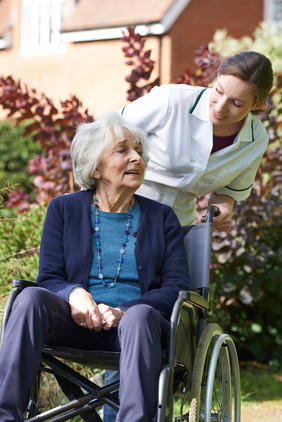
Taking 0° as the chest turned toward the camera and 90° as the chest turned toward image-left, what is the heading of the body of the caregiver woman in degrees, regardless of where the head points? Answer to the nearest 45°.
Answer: approximately 0°

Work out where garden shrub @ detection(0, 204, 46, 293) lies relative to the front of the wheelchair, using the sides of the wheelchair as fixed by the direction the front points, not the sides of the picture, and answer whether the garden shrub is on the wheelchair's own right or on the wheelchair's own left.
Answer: on the wheelchair's own right

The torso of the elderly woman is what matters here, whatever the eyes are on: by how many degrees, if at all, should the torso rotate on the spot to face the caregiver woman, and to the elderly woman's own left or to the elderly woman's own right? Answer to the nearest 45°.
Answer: approximately 135° to the elderly woman's own left

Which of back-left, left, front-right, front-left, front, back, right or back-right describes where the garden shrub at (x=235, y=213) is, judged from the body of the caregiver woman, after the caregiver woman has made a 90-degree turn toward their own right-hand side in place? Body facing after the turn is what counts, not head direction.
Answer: right

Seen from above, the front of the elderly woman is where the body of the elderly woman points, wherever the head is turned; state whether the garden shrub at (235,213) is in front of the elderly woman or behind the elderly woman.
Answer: behind
